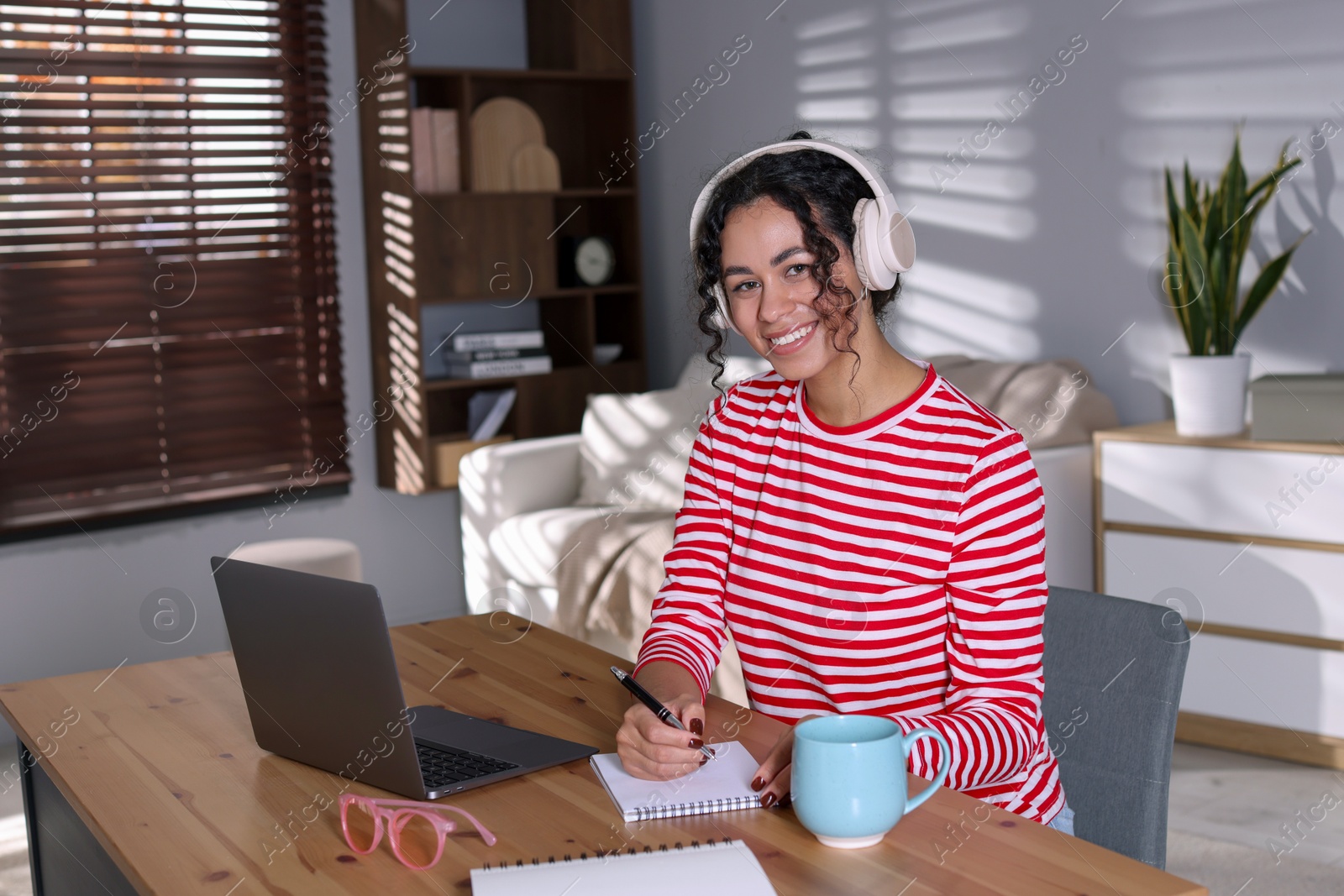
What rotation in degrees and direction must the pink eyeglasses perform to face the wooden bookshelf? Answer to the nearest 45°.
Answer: approximately 135° to its right

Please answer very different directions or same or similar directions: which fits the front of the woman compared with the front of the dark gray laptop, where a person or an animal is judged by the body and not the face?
very different directions

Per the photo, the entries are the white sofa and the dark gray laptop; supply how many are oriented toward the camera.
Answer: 1

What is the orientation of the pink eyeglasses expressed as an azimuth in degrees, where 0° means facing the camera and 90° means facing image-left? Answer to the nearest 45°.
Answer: approximately 45°

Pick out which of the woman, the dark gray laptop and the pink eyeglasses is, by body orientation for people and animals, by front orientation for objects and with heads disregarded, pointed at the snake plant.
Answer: the dark gray laptop

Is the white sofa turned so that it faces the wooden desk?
yes

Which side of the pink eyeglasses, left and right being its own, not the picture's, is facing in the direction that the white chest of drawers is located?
back

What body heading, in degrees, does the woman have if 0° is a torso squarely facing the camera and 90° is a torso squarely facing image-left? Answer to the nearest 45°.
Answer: approximately 45°

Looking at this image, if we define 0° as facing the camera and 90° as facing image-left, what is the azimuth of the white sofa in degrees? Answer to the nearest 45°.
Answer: approximately 0°
